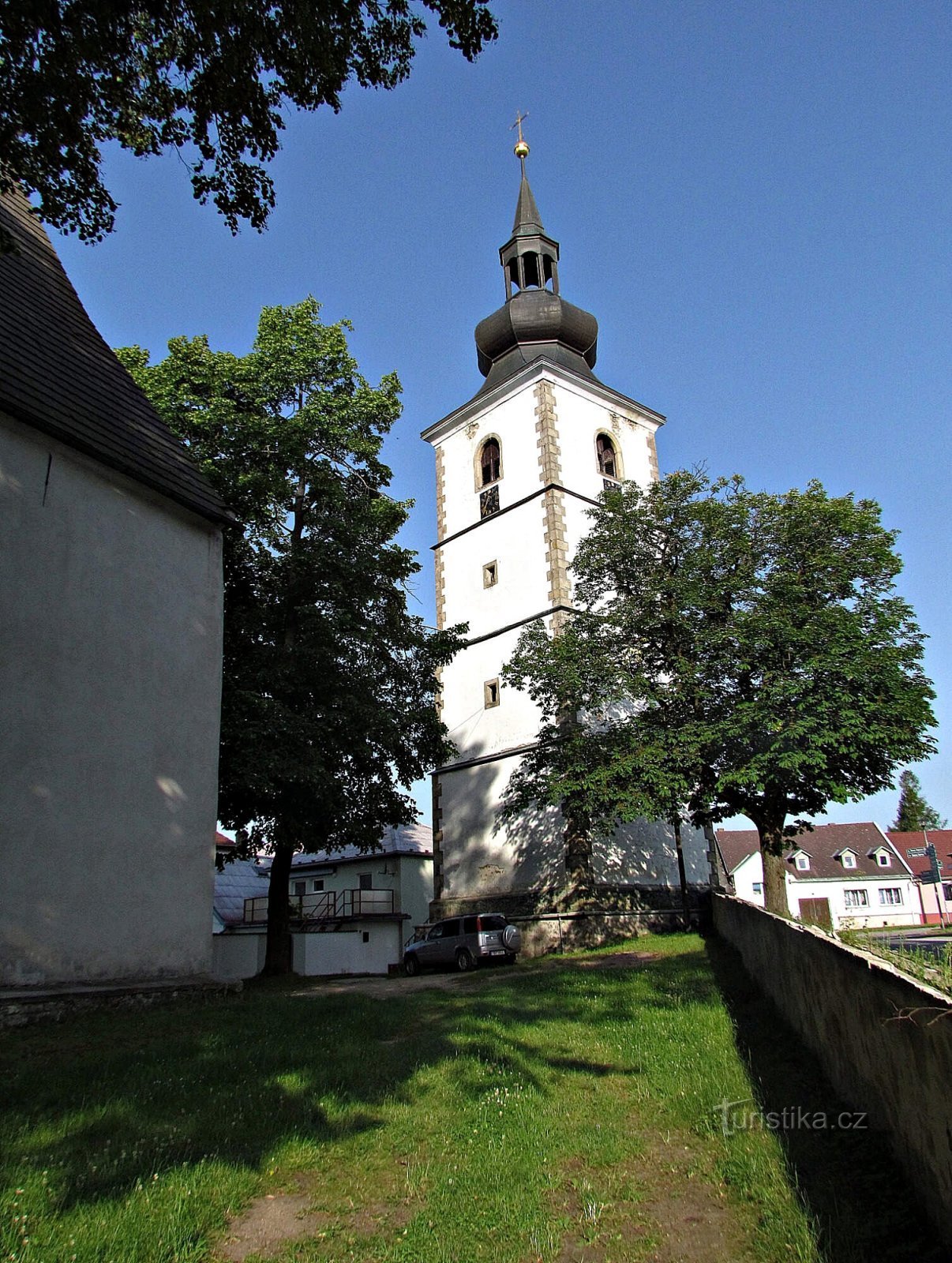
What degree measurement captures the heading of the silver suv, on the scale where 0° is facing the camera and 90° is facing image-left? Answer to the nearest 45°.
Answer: approximately 135°

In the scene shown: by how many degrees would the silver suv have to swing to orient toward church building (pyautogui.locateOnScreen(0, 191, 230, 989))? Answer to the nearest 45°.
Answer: approximately 90° to its left

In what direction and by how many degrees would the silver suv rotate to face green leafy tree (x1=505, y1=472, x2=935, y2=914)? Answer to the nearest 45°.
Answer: approximately 180°

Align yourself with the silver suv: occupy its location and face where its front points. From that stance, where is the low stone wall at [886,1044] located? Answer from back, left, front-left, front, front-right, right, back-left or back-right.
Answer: back-left

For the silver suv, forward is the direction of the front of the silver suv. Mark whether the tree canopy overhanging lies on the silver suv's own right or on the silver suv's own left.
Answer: on the silver suv's own left

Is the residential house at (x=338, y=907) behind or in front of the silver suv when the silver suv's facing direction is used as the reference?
in front
